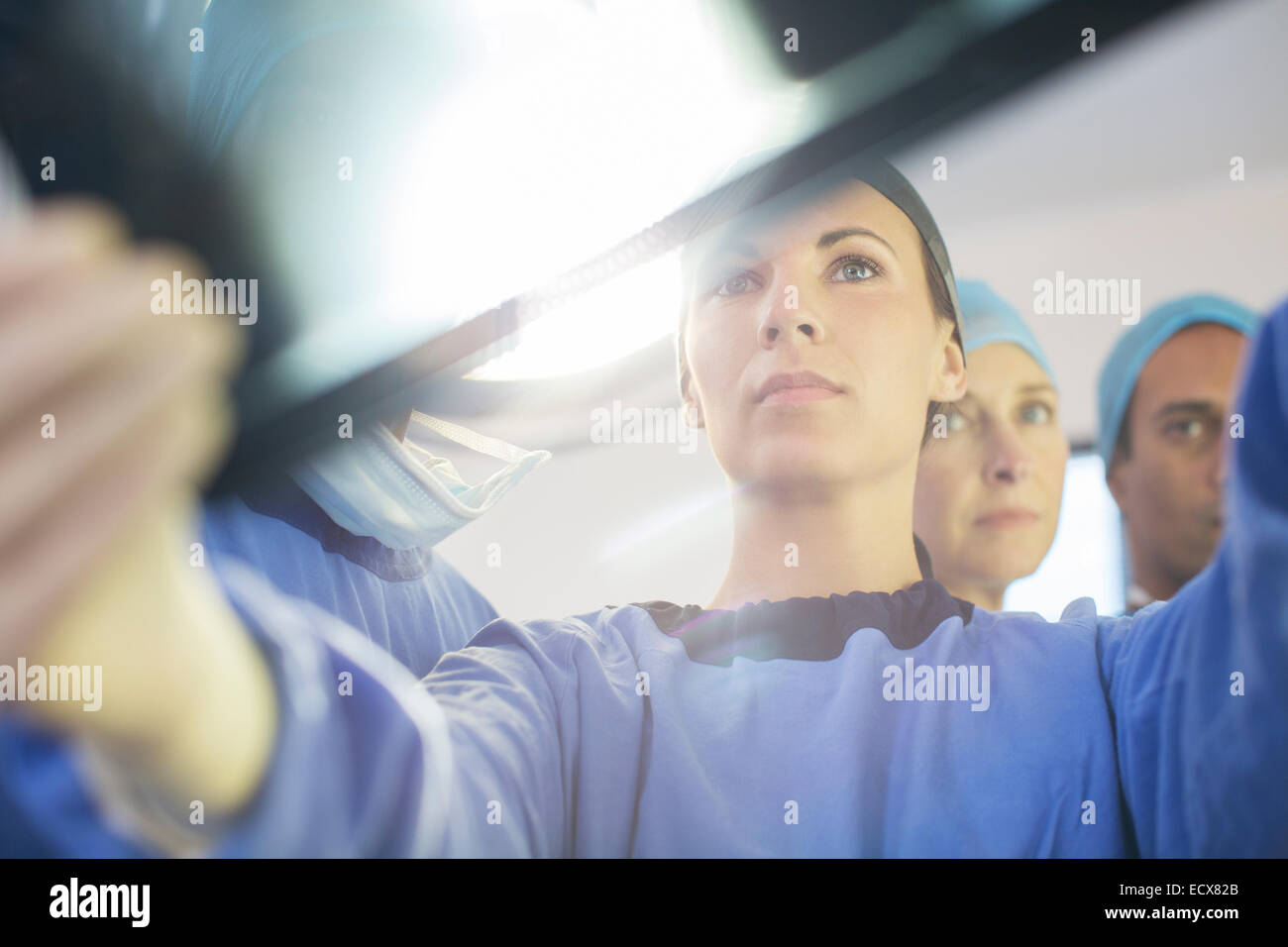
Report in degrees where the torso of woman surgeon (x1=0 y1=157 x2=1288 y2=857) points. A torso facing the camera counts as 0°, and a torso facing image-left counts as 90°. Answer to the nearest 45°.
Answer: approximately 0°
